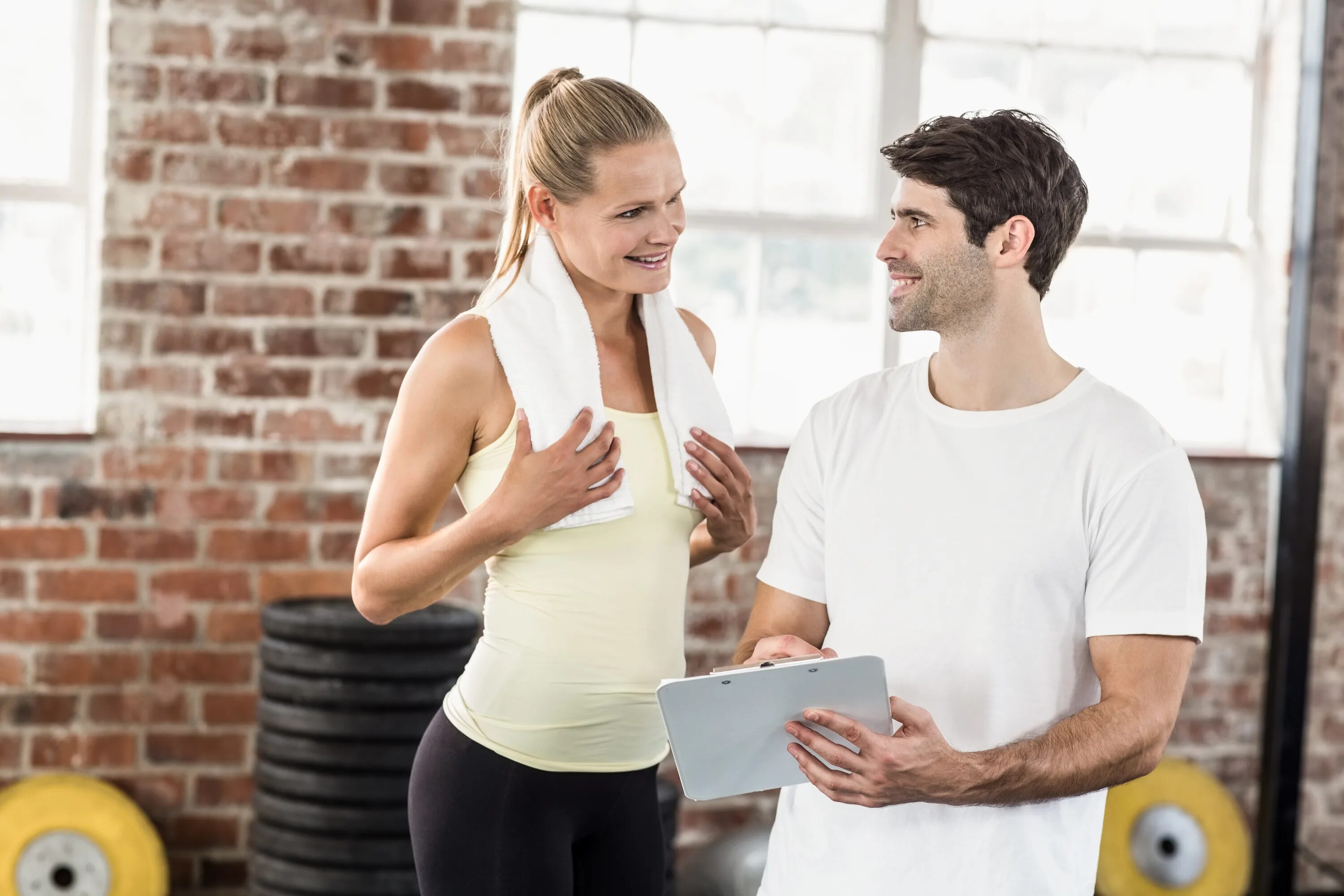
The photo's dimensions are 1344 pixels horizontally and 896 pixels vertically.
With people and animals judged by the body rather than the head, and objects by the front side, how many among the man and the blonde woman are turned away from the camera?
0

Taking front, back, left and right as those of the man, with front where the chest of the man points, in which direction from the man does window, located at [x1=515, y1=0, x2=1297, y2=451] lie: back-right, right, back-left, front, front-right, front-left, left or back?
back-right

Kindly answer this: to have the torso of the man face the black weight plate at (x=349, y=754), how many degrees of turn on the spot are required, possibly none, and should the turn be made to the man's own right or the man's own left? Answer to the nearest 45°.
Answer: approximately 90° to the man's own right

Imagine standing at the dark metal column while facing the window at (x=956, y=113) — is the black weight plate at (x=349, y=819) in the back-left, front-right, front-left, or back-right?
front-left

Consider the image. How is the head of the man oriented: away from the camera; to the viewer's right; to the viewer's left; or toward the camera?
to the viewer's left

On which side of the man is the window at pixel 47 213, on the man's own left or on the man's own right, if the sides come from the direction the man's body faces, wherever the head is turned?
on the man's own right

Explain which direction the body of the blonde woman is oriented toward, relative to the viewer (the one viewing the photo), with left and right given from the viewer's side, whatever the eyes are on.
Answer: facing the viewer and to the right of the viewer

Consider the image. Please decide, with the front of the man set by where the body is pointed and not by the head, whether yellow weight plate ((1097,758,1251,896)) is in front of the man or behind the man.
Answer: behind

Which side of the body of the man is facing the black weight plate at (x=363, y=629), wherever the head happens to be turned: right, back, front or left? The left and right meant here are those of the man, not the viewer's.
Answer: right

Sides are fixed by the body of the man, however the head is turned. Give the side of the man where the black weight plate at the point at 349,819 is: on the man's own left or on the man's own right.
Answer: on the man's own right

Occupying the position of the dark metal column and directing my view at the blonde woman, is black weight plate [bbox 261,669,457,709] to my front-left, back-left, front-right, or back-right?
front-right

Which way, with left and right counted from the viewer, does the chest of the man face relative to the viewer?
facing the viewer and to the left of the viewer

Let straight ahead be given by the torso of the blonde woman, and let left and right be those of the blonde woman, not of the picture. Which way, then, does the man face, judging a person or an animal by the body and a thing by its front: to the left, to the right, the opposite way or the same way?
to the right

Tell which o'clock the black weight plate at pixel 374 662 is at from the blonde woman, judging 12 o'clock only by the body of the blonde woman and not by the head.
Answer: The black weight plate is roughly at 7 o'clock from the blonde woman.
